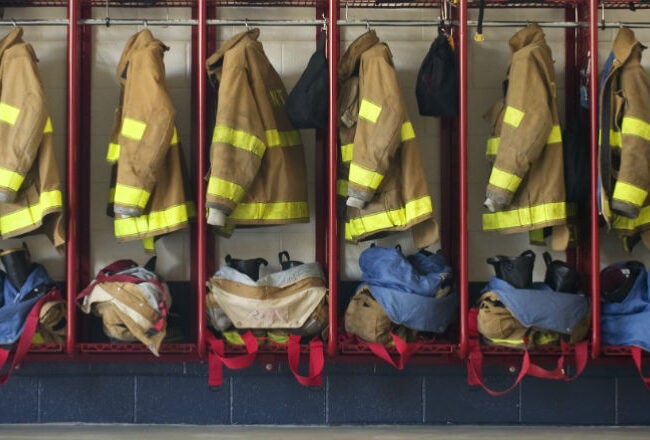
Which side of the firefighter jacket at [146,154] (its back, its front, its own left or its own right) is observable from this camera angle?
left

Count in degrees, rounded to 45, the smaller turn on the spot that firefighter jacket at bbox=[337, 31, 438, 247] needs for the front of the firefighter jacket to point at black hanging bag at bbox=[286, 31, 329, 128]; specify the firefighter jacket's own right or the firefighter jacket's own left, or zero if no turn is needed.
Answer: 0° — it already faces it

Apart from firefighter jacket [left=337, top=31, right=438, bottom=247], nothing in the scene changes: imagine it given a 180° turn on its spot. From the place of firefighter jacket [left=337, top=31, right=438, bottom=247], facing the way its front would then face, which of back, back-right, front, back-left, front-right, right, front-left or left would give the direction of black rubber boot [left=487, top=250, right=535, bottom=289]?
front

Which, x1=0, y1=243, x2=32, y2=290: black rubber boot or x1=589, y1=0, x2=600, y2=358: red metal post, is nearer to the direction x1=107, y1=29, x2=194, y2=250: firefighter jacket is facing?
the black rubber boot

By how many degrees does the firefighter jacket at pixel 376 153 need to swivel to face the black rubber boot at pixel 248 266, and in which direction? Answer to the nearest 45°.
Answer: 0° — it already faces it

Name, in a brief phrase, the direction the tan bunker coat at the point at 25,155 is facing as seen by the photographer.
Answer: facing to the left of the viewer

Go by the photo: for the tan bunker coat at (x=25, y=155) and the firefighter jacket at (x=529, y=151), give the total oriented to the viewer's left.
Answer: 2

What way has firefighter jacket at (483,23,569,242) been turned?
to the viewer's left

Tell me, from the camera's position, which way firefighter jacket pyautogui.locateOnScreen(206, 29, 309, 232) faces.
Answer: facing away from the viewer and to the left of the viewer

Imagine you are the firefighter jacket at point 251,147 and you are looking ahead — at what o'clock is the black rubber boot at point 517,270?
The black rubber boot is roughly at 5 o'clock from the firefighter jacket.

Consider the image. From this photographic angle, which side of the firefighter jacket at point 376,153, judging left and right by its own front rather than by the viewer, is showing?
left
